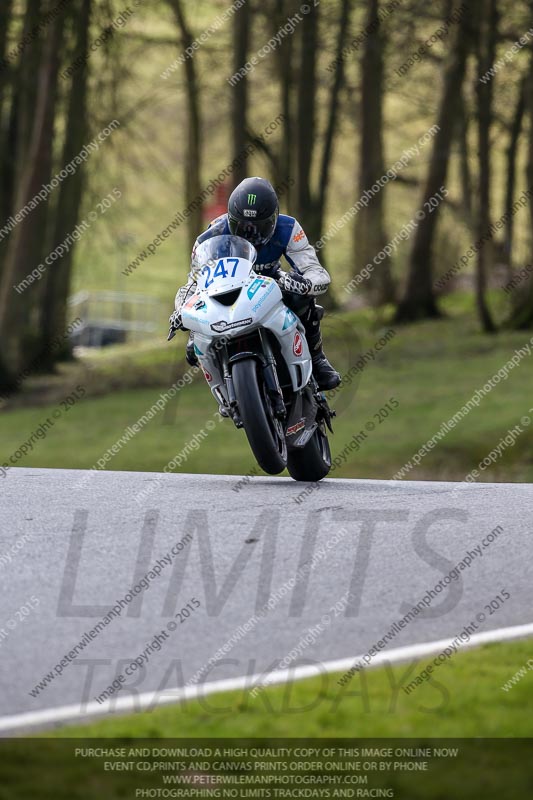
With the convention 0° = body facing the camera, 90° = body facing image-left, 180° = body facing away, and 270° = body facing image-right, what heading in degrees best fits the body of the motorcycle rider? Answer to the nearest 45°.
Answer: approximately 0°

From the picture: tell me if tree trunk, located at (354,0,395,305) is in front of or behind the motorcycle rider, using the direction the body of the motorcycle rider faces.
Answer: behind

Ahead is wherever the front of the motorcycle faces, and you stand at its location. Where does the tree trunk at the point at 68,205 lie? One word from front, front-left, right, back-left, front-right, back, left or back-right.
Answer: back

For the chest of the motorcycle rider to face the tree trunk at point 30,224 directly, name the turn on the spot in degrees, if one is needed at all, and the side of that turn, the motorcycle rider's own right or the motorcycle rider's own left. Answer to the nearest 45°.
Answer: approximately 180°

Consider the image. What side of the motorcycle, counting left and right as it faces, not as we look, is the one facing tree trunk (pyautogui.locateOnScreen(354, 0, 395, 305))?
back

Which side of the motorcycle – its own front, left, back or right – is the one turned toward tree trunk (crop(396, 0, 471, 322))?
back

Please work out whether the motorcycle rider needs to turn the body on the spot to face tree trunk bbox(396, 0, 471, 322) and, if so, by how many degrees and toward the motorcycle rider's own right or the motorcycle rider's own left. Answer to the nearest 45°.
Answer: approximately 180°

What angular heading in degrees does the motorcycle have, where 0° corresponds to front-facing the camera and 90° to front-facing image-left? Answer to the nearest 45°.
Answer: approximately 0°
